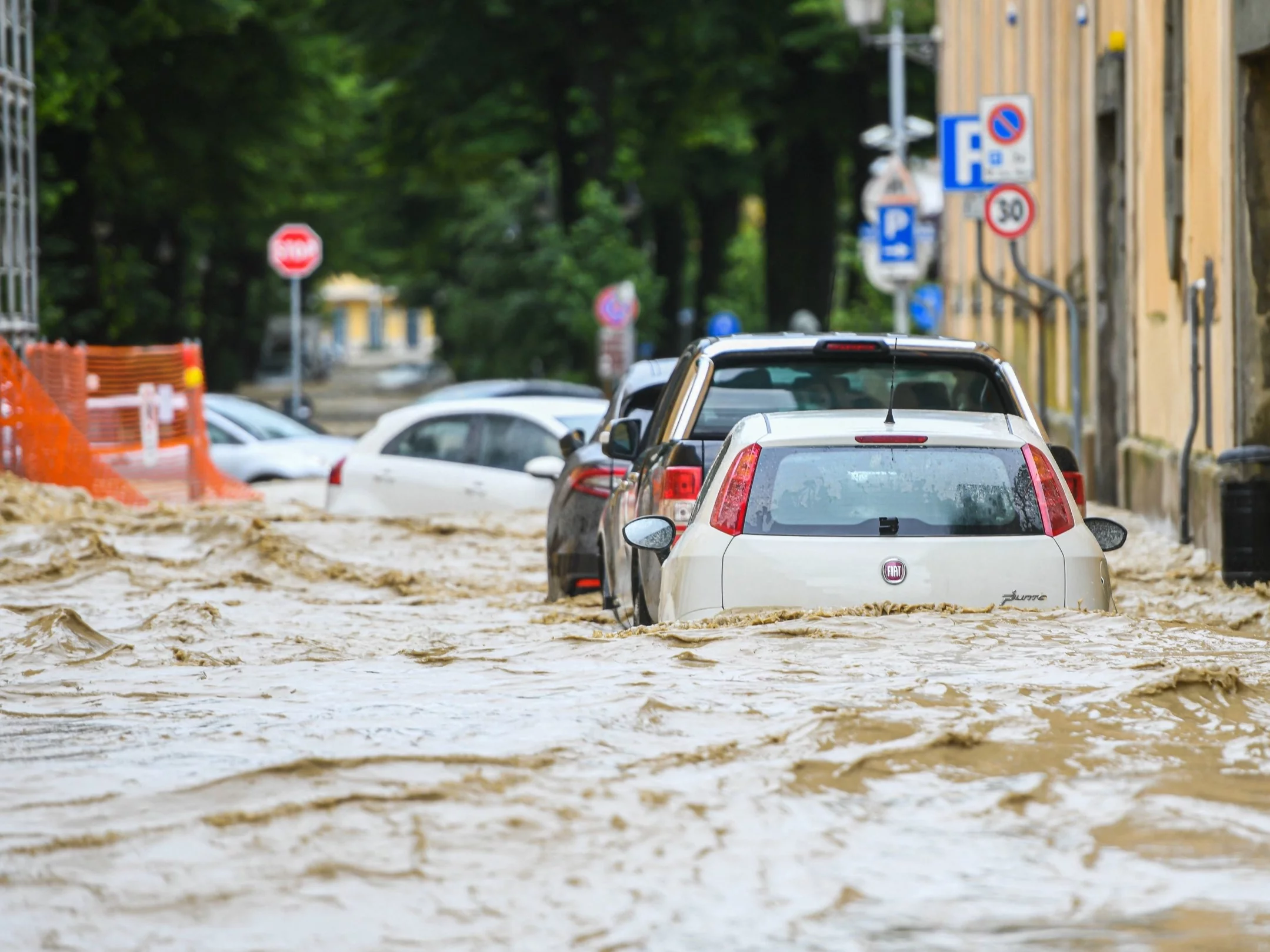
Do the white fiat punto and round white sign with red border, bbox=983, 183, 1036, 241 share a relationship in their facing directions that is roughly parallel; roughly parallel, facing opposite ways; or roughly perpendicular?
roughly parallel, facing opposite ways

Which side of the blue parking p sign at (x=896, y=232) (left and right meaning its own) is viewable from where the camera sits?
front

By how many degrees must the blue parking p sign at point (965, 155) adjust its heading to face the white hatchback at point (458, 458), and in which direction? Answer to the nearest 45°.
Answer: approximately 45° to its right

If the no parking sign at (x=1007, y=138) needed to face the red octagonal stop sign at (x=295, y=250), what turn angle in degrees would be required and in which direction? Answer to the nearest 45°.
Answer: approximately 135° to its right

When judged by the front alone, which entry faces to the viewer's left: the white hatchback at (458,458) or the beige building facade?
the beige building facade

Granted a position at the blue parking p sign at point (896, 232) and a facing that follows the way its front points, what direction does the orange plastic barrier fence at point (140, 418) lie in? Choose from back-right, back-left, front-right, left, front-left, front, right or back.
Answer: front-right

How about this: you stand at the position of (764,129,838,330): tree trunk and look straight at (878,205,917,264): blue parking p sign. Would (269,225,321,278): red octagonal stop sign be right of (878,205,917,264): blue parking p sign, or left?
right

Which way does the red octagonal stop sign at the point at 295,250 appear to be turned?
toward the camera

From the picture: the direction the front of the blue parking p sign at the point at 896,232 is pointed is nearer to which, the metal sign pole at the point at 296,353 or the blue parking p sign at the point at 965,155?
the blue parking p sign

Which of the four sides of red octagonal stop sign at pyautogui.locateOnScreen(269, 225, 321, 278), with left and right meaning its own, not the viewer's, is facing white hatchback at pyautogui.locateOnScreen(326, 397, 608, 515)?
front

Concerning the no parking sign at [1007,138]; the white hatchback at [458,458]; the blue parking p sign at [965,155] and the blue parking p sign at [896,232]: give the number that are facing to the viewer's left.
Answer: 0

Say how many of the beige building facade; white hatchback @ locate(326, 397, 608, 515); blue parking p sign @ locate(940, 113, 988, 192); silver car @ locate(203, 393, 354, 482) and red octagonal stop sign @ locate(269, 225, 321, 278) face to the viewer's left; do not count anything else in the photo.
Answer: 1

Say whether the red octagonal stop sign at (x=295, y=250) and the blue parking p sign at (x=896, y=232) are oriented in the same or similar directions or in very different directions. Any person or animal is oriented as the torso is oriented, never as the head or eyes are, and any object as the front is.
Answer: same or similar directions

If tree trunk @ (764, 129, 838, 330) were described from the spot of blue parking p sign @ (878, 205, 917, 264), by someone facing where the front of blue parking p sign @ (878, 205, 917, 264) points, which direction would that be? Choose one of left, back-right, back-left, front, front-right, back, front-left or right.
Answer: back

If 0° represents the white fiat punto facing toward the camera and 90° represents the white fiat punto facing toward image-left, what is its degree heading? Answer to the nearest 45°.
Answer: approximately 180°
